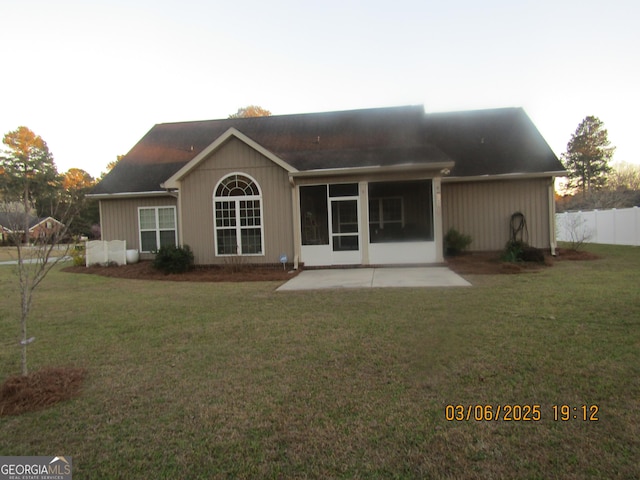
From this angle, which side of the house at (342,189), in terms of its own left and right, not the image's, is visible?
back

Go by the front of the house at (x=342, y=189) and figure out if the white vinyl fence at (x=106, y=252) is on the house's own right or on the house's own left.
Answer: on the house's own left

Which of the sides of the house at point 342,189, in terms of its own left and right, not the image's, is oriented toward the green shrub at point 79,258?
left

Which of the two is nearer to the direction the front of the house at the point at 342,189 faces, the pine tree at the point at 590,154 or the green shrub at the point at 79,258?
the pine tree

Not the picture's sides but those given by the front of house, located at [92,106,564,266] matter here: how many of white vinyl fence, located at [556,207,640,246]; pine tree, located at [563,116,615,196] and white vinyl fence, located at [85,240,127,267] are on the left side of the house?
1

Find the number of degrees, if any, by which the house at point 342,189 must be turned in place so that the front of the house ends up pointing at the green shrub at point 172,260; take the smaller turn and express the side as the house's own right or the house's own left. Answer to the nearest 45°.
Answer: approximately 90° to the house's own left

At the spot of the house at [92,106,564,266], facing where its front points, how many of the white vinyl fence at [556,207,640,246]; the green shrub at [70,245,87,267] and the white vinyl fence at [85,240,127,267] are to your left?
2

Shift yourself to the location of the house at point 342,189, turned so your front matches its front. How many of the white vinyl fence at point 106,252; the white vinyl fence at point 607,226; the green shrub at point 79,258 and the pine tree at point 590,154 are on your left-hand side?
2

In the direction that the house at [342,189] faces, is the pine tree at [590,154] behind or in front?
in front

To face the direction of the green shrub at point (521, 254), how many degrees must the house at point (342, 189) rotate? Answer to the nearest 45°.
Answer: approximately 90° to its right

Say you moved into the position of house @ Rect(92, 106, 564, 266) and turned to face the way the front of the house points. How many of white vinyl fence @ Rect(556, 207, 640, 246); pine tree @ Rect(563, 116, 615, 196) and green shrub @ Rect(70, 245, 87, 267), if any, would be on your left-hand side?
1

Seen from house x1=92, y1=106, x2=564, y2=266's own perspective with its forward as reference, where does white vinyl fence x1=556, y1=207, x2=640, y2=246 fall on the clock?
The white vinyl fence is roughly at 2 o'clock from the house.

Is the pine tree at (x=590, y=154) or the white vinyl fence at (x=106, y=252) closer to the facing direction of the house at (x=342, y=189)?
the pine tree
